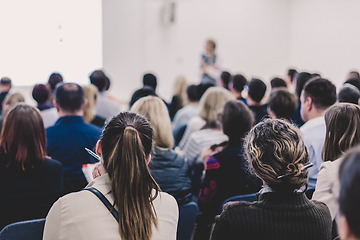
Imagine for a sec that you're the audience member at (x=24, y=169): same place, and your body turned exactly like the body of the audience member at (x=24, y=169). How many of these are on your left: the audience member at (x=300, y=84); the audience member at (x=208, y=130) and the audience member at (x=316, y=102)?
0

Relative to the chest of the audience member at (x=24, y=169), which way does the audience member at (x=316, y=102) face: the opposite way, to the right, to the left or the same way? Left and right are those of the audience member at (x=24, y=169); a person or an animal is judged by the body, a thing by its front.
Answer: the same way

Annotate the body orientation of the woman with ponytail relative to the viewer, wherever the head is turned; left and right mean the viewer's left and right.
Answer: facing away from the viewer

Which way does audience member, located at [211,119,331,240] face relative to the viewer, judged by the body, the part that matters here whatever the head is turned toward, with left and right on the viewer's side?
facing away from the viewer

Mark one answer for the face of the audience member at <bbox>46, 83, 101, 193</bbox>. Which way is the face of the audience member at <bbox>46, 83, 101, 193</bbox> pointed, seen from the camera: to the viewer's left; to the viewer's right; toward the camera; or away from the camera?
away from the camera

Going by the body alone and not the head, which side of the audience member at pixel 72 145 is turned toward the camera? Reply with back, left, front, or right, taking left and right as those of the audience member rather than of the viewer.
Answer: back

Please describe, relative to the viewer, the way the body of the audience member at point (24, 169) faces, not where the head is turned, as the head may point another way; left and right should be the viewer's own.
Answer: facing away from the viewer

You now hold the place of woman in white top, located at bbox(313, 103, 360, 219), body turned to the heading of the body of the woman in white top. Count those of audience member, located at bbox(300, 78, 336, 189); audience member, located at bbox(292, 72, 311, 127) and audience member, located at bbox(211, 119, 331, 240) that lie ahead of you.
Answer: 2

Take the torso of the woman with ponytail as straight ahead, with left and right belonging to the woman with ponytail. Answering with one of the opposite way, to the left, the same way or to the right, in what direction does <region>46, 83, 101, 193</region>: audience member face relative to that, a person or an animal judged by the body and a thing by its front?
the same way

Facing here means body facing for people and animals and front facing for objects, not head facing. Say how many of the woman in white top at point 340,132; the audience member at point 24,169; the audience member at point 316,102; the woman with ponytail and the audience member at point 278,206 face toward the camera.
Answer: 0

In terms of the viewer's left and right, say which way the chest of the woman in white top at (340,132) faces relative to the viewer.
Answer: facing away from the viewer

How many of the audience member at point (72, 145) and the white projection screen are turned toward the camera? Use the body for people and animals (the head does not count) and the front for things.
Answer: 1

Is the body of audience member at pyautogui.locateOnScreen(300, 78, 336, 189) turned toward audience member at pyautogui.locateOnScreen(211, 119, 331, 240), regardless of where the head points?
no

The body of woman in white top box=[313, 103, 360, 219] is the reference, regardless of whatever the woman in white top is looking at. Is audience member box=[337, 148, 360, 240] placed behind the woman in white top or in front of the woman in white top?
behind

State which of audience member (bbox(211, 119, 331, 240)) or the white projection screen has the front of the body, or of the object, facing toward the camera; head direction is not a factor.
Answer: the white projection screen
